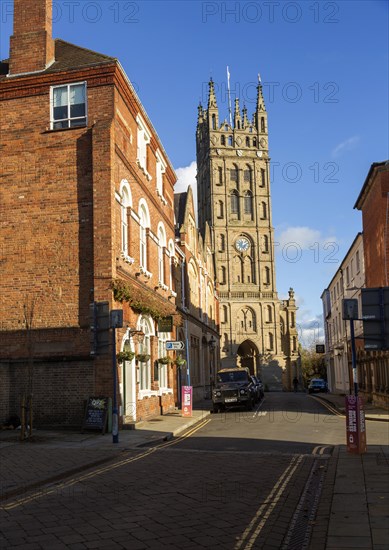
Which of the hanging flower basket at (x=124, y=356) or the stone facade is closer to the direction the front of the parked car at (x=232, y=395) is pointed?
the hanging flower basket

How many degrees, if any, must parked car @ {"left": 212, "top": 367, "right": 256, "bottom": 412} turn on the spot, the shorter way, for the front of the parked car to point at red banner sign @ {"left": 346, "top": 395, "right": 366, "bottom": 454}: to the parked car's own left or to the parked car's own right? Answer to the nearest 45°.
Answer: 0° — it already faces it

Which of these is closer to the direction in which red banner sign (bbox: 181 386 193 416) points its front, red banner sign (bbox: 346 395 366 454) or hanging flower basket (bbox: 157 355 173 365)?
the red banner sign

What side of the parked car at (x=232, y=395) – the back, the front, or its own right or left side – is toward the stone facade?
back

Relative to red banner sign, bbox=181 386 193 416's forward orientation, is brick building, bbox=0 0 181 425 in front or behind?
in front

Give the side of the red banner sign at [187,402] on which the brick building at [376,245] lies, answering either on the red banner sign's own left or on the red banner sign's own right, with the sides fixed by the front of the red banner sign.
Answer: on the red banner sign's own left

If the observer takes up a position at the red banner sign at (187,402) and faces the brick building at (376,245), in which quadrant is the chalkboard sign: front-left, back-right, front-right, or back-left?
back-right

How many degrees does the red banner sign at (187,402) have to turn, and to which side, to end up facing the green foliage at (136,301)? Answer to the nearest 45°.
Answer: approximately 45° to its right

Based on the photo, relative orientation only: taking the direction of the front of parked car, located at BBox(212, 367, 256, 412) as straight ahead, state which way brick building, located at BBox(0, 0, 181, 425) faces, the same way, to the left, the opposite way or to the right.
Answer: to the left

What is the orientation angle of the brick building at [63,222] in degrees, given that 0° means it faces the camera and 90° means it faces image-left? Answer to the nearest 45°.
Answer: approximately 270°
